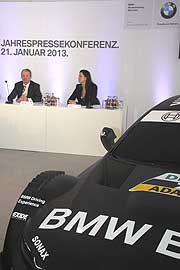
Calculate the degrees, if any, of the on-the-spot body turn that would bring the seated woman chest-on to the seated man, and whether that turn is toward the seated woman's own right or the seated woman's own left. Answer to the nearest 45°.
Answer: approximately 45° to the seated woman's own right

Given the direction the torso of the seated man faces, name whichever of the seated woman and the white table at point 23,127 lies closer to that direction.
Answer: the white table

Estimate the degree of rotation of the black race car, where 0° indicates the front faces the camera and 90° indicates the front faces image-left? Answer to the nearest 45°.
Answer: approximately 45°

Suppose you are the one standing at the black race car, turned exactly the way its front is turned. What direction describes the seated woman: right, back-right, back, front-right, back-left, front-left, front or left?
back-right

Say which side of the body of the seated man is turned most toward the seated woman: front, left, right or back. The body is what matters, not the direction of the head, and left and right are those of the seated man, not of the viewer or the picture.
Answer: left

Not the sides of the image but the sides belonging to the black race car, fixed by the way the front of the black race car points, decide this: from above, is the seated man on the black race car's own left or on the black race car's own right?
on the black race car's own right

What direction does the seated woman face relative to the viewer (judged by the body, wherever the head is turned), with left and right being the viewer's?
facing the viewer and to the left of the viewer

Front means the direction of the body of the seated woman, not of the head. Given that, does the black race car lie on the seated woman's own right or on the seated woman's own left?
on the seated woman's own left

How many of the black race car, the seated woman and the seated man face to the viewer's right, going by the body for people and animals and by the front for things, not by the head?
0

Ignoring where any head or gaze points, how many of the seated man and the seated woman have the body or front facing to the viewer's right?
0

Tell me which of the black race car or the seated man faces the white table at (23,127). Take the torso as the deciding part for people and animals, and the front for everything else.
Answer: the seated man

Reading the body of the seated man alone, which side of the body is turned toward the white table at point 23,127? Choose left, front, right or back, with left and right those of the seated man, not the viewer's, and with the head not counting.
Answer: front

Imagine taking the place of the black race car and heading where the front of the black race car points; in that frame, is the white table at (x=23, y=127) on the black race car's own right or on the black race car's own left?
on the black race car's own right

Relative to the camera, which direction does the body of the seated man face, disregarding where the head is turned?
toward the camera
